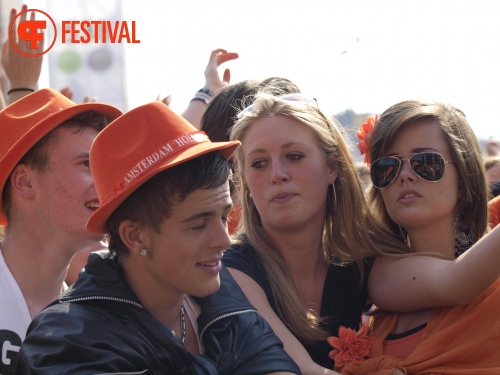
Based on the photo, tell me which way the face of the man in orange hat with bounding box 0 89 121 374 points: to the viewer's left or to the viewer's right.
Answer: to the viewer's right

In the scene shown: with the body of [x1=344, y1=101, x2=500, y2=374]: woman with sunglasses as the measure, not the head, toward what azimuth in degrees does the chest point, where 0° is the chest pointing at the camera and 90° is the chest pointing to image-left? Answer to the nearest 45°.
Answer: approximately 45°

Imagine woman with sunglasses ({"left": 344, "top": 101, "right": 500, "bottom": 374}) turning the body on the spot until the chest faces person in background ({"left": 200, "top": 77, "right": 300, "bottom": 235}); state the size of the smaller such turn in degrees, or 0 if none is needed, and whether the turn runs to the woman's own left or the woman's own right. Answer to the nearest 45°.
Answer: approximately 90° to the woman's own right

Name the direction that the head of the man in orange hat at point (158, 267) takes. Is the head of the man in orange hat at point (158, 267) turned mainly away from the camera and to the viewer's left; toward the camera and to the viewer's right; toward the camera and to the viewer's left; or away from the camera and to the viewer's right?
toward the camera and to the viewer's right

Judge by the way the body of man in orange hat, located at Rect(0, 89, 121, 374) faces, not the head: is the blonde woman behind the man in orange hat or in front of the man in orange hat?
in front

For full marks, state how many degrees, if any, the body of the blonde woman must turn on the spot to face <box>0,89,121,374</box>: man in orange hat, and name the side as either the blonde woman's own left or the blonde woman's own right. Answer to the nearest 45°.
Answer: approximately 90° to the blonde woman's own right

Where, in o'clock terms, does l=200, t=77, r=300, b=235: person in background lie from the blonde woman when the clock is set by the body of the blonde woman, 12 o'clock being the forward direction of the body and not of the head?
The person in background is roughly at 5 o'clock from the blonde woman.

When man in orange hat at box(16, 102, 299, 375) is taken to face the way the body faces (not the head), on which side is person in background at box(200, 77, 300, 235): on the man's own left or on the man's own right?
on the man's own left

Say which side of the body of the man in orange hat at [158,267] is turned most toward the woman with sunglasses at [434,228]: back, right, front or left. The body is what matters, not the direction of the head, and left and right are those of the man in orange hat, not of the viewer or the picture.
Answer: left
